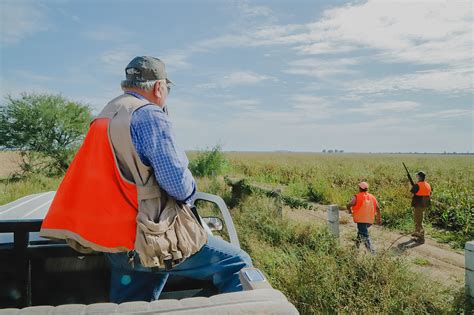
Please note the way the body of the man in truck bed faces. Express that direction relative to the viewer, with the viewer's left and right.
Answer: facing away from the viewer and to the right of the viewer

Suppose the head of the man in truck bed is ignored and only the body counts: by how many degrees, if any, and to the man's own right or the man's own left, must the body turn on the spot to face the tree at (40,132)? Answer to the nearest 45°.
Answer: approximately 45° to the man's own left

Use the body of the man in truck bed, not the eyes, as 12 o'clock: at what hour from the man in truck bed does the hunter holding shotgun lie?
The hunter holding shotgun is roughly at 12 o'clock from the man in truck bed.

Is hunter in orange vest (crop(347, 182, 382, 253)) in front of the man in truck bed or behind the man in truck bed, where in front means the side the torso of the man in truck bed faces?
in front

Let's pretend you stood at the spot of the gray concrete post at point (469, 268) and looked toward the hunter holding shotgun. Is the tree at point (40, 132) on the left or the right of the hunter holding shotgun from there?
left

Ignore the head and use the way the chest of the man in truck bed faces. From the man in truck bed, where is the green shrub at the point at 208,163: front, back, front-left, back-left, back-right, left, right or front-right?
front-left

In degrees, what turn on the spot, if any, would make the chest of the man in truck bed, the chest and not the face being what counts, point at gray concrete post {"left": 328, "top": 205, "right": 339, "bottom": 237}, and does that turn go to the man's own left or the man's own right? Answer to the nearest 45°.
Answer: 0° — they already face it

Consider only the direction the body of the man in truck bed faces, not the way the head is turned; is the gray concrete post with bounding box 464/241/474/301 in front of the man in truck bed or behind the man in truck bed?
in front

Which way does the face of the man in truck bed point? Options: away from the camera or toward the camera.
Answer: away from the camera

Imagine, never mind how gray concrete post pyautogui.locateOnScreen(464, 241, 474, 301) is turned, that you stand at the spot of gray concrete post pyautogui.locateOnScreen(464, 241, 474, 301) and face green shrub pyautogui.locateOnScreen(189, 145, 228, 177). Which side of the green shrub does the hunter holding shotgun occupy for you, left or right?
right
